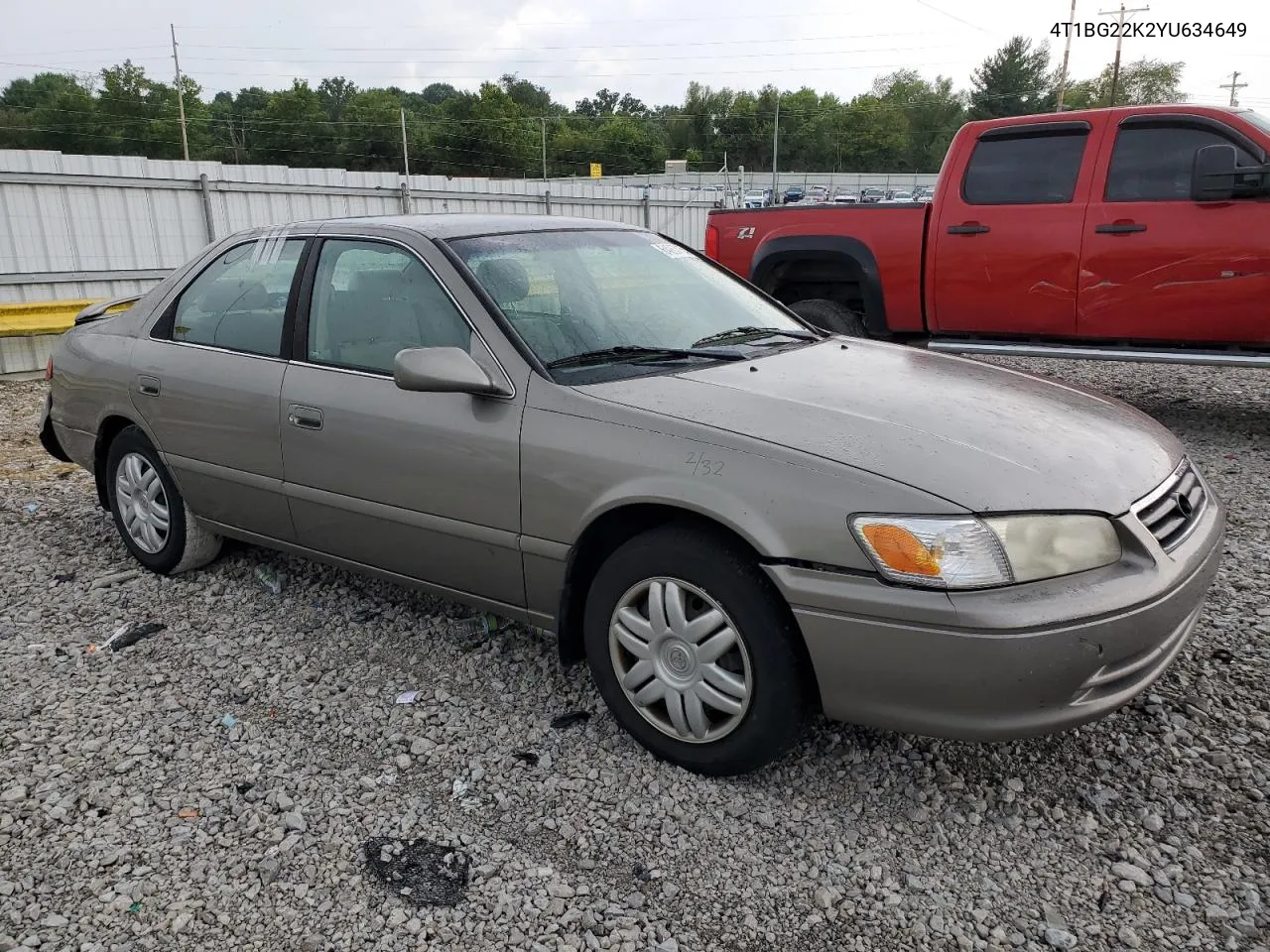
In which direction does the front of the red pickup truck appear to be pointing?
to the viewer's right

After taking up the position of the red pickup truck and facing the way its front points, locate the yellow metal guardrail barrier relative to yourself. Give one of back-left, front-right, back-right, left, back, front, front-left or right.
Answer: back

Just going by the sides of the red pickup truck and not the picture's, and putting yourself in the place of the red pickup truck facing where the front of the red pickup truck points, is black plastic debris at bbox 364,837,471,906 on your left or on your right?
on your right

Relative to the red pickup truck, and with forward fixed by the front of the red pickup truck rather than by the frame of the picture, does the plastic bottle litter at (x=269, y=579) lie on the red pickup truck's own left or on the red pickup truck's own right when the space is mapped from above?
on the red pickup truck's own right

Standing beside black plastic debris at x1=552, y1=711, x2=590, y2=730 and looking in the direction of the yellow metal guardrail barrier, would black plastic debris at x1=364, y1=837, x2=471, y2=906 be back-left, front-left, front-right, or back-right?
back-left

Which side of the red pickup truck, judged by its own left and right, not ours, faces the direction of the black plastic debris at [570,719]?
right
